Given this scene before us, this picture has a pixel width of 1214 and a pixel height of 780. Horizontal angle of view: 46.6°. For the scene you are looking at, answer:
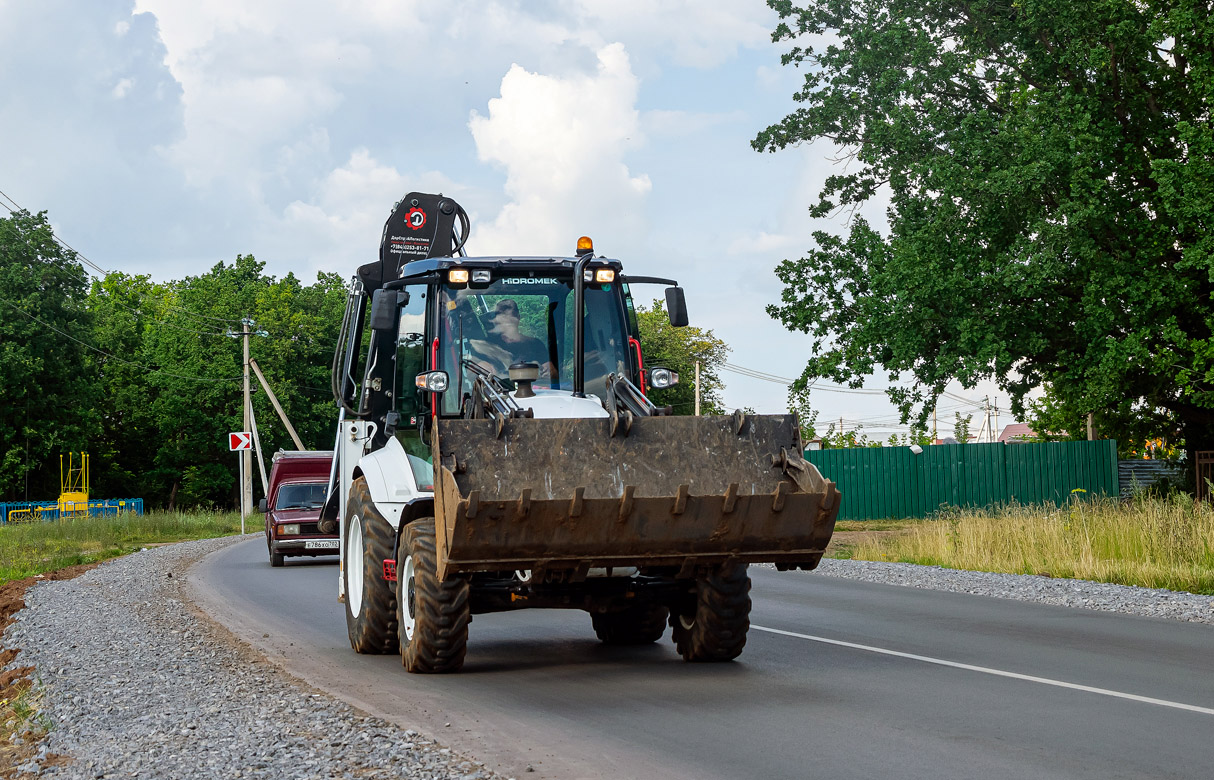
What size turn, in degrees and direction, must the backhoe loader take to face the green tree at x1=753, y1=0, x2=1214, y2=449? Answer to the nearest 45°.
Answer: approximately 135° to its left

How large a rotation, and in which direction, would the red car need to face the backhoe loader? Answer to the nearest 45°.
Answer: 0° — it already faces it

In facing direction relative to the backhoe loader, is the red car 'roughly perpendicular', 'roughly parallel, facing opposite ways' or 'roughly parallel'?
roughly parallel

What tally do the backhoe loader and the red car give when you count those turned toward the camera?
2

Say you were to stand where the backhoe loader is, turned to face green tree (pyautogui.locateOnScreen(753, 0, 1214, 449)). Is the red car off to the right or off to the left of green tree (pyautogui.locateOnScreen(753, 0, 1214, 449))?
left

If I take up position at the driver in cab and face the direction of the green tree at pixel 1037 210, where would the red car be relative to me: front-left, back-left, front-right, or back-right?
front-left

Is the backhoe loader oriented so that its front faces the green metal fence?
no

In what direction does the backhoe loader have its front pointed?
toward the camera

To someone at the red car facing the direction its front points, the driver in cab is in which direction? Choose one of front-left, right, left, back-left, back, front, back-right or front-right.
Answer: front

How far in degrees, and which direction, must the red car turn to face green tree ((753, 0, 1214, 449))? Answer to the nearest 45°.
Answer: approximately 90° to its left

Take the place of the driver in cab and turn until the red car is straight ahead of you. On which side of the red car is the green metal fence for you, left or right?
right

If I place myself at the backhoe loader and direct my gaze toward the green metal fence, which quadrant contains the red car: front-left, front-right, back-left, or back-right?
front-left

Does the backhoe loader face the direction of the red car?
no

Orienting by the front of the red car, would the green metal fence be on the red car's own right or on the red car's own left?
on the red car's own left
